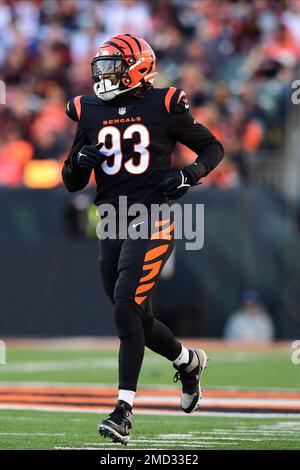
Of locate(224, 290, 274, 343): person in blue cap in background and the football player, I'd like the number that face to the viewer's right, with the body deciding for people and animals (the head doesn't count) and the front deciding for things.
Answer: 0

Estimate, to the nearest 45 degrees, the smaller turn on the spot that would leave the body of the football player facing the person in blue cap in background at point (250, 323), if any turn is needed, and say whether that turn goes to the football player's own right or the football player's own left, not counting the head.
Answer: approximately 135° to the football player's own right

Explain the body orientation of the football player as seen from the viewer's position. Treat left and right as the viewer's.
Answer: facing the viewer and to the left of the viewer

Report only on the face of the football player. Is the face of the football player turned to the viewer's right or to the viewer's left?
to the viewer's left

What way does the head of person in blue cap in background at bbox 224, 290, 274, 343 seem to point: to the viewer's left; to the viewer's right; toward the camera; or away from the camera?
toward the camera

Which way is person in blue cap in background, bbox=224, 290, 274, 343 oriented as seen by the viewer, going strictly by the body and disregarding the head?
toward the camera

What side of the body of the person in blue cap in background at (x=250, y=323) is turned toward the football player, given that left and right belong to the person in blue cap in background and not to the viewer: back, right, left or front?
front
